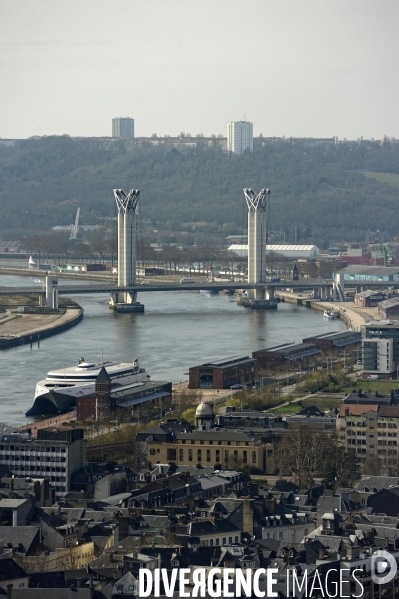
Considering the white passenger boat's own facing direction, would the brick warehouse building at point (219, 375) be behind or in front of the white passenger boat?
behind

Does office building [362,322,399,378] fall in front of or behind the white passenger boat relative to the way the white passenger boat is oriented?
behind

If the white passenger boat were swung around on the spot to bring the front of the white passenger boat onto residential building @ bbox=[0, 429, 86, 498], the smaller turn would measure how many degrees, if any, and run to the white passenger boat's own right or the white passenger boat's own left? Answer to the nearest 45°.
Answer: approximately 45° to the white passenger boat's own left

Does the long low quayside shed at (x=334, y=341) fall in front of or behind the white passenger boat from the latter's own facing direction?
behind

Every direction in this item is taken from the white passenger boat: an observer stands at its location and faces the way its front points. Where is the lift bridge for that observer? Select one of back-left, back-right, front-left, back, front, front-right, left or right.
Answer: back-right

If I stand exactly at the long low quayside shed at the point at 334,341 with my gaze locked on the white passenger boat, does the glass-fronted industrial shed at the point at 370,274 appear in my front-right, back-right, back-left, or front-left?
back-right

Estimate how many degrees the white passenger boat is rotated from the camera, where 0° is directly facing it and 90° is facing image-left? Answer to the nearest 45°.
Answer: approximately 45°

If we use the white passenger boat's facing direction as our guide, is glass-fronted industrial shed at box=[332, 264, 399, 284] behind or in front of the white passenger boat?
behind

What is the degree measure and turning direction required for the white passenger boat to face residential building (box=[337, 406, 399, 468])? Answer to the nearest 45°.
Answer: approximately 90° to its left
